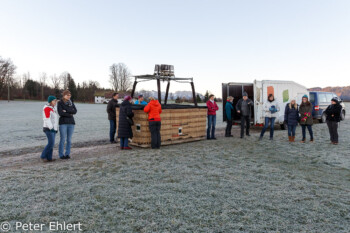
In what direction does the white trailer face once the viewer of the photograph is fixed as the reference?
facing away from the viewer and to the right of the viewer

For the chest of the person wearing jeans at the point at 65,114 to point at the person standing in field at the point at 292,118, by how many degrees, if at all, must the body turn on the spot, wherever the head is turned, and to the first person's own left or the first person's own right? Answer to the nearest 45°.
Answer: approximately 45° to the first person's own left

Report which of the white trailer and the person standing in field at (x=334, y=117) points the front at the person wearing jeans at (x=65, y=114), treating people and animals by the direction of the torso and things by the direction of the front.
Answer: the person standing in field

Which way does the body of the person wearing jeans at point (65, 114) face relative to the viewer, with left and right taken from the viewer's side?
facing the viewer and to the right of the viewer

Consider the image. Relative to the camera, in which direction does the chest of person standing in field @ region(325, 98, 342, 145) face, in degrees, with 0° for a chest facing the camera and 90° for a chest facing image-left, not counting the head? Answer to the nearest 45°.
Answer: approximately 45°

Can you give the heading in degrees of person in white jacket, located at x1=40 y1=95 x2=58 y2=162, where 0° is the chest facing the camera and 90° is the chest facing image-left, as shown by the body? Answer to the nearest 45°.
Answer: approximately 270°

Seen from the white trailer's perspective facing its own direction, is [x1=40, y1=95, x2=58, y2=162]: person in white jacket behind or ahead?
behind

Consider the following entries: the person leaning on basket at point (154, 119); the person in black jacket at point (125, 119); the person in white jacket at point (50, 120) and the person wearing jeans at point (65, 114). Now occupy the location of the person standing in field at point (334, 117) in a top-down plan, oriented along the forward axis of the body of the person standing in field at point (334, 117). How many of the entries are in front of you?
4

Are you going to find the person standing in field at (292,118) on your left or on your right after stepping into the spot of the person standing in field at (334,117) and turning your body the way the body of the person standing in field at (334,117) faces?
on your right
